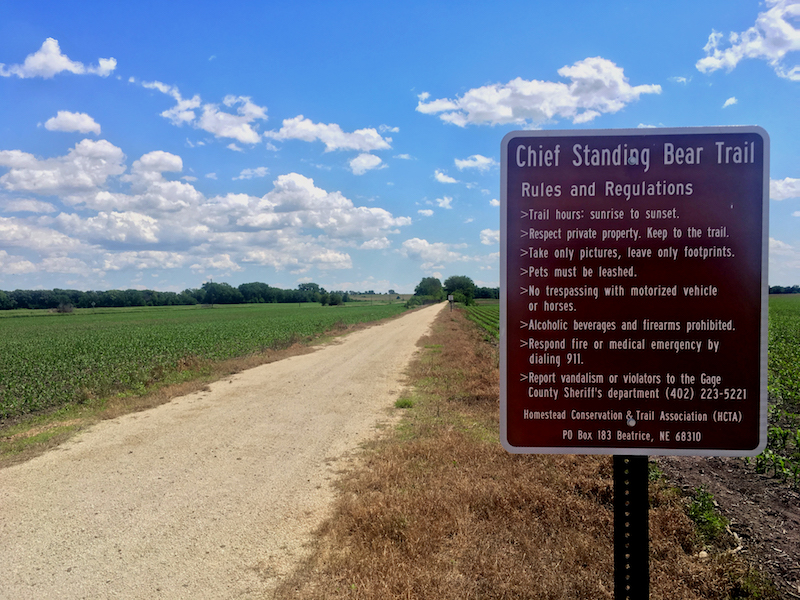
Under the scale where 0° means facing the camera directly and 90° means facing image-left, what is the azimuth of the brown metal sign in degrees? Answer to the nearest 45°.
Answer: approximately 0°
